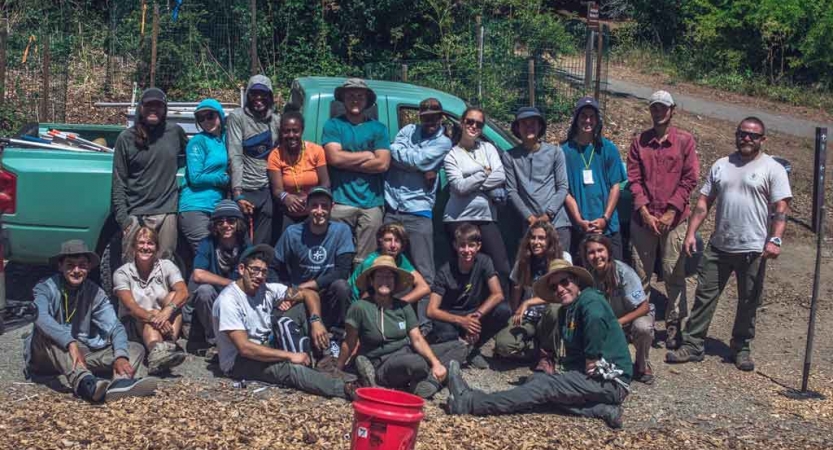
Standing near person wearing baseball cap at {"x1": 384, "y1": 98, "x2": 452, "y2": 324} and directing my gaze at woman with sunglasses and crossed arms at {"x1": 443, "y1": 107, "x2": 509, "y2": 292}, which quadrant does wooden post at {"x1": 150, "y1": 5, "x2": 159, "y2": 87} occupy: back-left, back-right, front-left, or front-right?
back-left

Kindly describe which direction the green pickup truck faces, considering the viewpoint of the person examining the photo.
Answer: facing to the right of the viewer

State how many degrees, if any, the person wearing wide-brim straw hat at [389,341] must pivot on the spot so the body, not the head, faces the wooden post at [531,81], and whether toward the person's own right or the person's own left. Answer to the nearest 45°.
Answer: approximately 180°

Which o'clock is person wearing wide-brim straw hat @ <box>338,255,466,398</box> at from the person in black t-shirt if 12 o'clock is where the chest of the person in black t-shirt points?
The person wearing wide-brim straw hat is roughly at 1 o'clock from the person in black t-shirt.

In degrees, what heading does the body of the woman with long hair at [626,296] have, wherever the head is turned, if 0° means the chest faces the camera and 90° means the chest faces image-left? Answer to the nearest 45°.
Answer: approximately 45°
